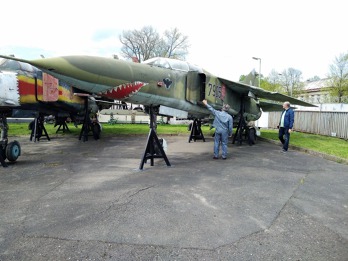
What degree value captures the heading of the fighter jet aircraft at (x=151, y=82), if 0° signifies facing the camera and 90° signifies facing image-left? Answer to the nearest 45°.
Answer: approximately 45°

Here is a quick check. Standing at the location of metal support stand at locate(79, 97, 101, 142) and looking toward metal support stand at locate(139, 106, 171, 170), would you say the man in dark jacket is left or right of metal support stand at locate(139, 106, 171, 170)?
left

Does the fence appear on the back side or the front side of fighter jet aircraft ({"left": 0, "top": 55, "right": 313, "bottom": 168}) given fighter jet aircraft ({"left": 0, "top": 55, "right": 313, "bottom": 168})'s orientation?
on the back side

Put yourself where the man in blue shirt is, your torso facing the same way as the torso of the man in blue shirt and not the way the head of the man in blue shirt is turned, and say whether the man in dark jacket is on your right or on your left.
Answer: on your right

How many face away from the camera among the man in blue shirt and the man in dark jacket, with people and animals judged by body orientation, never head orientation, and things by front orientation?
1

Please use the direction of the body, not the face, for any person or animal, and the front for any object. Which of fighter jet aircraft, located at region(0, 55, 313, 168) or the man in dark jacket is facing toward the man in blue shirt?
the man in dark jacket

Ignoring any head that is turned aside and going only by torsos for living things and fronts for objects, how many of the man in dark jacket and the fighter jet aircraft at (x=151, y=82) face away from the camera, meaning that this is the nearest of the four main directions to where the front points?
0

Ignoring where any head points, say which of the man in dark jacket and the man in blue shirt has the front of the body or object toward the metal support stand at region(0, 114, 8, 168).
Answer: the man in dark jacket

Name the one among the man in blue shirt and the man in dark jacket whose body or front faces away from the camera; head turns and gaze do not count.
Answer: the man in blue shirt

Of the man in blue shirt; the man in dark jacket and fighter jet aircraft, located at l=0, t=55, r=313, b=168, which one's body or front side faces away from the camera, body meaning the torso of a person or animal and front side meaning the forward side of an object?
the man in blue shirt
